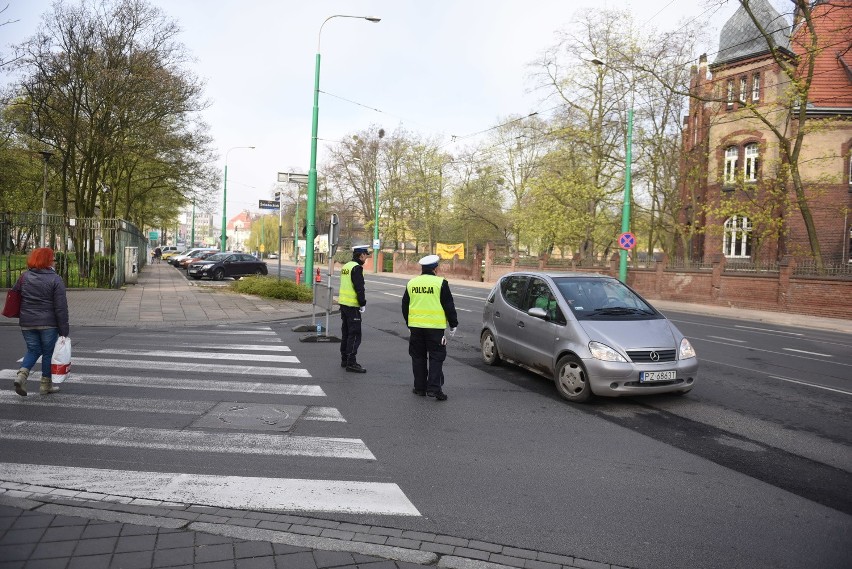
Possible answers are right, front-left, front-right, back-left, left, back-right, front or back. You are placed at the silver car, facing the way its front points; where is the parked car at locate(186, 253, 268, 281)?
back

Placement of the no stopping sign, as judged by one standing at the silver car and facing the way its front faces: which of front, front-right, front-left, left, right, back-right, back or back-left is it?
back-left

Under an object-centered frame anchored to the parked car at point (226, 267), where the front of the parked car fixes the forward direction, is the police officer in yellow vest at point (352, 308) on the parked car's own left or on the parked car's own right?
on the parked car's own left

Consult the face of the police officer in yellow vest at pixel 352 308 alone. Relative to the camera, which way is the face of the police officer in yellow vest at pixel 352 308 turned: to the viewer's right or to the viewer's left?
to the viewer's right

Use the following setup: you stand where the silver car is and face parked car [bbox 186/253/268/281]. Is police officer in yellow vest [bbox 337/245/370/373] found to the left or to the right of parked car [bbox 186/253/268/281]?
left

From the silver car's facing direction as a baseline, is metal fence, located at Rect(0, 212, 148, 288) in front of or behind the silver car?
behind

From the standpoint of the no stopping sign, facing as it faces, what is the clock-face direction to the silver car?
The silver car is roughly at 12 o'clock from the no stopping sign.

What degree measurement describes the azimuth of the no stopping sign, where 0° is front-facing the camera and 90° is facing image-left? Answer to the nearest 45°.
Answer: approximately 0°

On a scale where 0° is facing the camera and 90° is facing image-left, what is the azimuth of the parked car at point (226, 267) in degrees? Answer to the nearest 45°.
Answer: approximately 45°

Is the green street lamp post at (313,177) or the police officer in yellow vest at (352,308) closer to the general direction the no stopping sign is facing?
the police officer in yellow vest

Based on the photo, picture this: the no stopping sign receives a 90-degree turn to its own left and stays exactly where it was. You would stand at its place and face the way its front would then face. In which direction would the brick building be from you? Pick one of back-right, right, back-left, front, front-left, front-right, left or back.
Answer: front-left

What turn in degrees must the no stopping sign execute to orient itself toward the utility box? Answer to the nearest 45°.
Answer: approximately 90° to its right
